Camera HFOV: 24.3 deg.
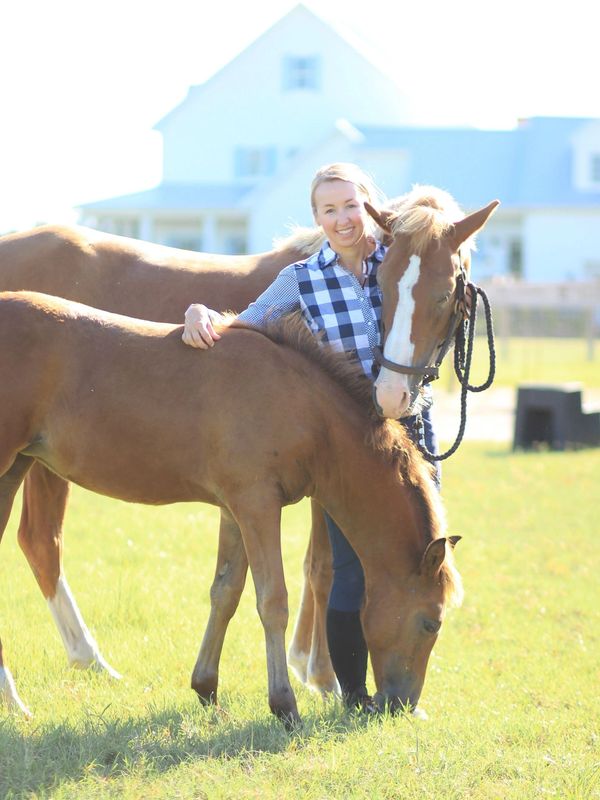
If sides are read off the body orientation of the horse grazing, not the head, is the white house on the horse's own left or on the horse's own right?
on the horse's own left

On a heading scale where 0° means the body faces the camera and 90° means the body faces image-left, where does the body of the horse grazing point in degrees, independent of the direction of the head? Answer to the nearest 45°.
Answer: approximately 270°

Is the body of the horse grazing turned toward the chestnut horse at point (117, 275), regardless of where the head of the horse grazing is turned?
no

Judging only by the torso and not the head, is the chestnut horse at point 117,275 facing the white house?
no

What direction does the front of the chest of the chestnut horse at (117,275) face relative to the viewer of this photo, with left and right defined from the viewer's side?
facing to the right of the viewer

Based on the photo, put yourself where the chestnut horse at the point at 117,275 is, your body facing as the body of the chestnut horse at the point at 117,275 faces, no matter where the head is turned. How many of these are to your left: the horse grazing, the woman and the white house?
1

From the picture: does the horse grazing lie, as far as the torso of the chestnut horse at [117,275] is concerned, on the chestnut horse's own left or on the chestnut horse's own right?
on the chestnut horse's own right

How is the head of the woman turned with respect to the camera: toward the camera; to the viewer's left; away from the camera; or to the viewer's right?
toward the camera

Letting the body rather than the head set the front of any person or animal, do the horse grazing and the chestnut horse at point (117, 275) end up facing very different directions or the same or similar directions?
same or similar directions

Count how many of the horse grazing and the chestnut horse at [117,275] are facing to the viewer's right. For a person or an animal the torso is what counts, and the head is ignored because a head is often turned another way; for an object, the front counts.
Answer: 2

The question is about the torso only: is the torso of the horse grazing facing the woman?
no
